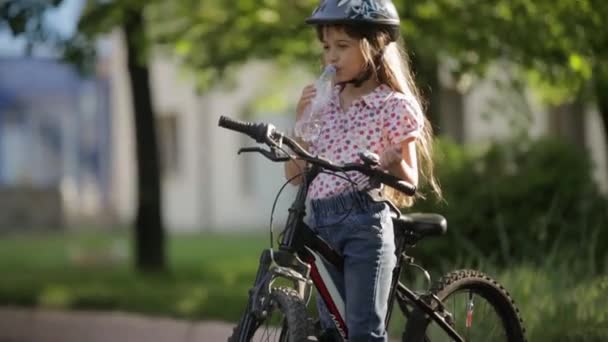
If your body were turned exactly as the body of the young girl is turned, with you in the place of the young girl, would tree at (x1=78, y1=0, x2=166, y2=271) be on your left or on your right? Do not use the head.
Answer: on your right

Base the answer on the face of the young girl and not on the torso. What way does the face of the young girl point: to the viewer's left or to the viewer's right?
to the viewer's left

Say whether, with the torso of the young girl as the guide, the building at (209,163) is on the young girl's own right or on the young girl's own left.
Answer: on the young girl's own right

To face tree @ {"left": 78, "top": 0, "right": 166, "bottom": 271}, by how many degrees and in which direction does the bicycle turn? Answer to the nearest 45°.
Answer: approximately 135° to its right

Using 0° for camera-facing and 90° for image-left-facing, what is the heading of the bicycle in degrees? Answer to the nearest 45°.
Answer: approximately 45°
